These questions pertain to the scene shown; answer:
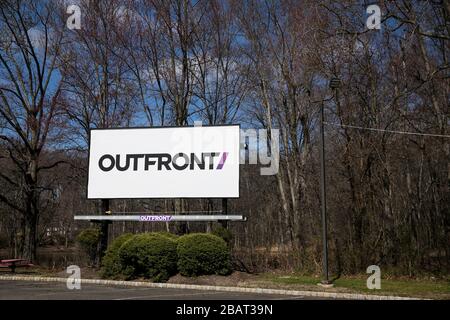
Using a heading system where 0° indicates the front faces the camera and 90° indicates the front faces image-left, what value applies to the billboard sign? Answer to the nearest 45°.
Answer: approximately 0°

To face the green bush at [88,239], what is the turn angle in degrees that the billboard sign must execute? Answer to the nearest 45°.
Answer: approximately 90° to its right
